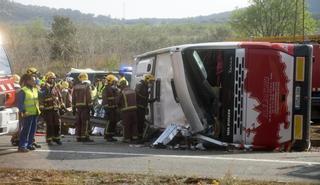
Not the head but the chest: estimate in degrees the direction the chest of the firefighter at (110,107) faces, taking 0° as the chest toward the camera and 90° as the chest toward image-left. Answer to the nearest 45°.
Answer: approximately 270°

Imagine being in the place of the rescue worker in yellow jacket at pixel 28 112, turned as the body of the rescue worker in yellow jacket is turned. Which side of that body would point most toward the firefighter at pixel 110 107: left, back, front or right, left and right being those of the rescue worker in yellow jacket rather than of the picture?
left

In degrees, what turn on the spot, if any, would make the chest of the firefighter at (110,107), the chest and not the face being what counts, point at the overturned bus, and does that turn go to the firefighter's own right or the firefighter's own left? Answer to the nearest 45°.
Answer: approximately 45° to the firefighter's own right

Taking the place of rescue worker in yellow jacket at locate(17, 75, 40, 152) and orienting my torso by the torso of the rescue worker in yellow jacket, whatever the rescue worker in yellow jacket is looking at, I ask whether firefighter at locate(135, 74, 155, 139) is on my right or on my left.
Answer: on my left

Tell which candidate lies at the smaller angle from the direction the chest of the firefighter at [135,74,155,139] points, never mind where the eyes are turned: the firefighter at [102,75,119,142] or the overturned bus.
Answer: the overturned bus

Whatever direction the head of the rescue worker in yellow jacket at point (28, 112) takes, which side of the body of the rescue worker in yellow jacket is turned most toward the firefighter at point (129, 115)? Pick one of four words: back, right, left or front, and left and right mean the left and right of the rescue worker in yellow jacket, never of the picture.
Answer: left

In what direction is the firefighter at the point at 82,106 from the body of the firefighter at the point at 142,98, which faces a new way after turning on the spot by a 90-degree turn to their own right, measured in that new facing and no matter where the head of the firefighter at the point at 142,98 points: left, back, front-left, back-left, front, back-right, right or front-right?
right

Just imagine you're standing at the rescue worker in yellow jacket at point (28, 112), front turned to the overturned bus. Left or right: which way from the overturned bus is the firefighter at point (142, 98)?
left

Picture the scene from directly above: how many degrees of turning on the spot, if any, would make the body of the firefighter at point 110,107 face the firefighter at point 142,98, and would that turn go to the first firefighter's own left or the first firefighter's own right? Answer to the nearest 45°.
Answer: approximately 45° to the first firefighter's own right
